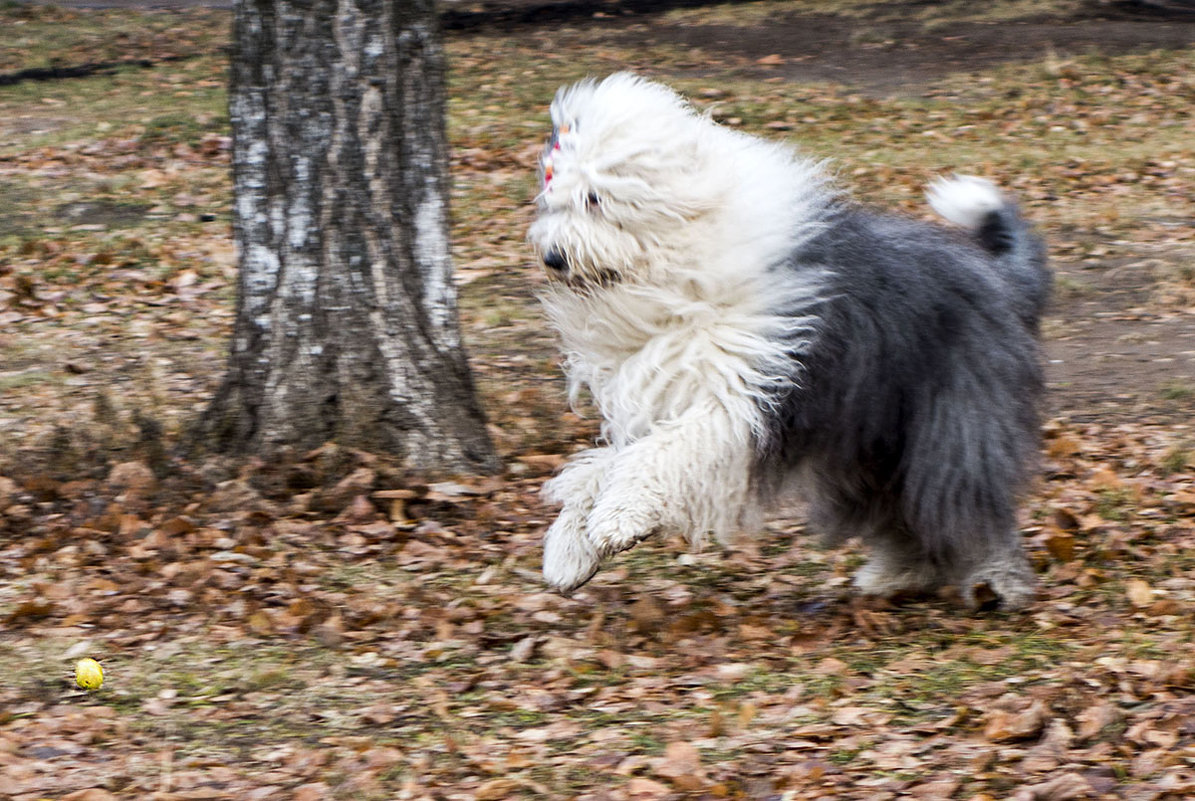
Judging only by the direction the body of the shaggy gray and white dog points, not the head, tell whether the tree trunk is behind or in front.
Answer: in front

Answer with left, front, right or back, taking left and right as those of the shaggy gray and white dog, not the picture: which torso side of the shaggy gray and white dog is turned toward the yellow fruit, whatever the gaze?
front

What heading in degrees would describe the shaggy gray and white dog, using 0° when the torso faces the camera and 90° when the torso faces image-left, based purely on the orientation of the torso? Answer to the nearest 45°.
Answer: approximately 90°
